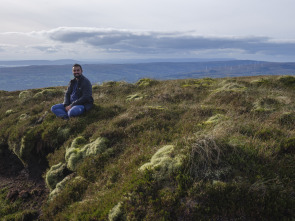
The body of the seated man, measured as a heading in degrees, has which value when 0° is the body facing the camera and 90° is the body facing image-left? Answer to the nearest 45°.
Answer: approximately 45°
